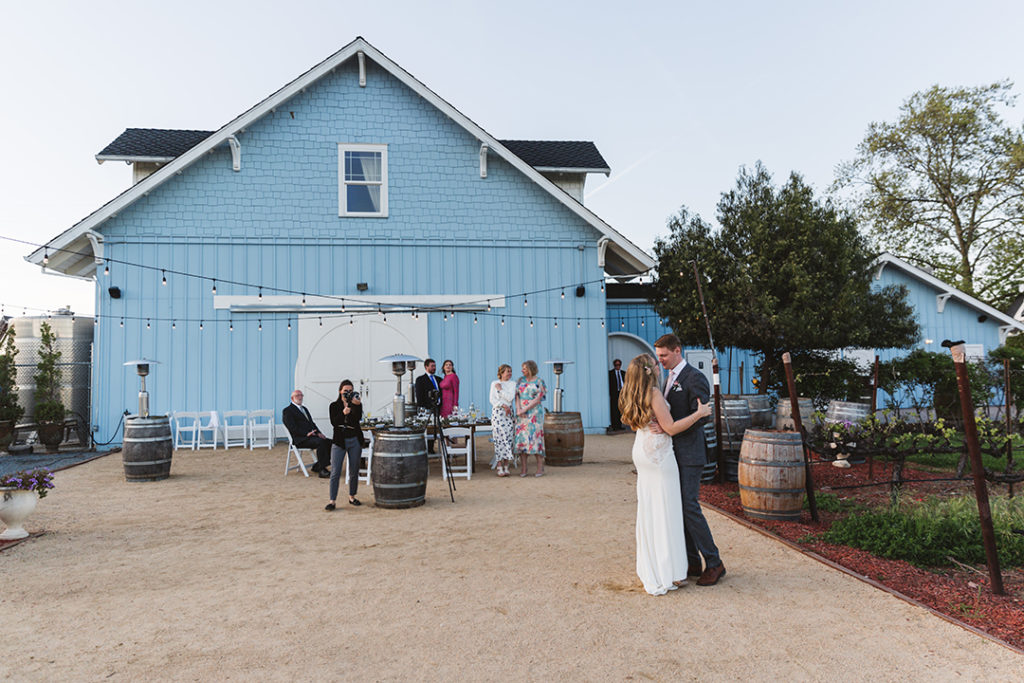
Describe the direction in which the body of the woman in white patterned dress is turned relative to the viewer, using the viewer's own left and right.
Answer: facing the viewer and to the right of the viewer

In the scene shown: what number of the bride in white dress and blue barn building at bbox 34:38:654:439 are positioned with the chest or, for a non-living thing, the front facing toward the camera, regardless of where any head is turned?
1

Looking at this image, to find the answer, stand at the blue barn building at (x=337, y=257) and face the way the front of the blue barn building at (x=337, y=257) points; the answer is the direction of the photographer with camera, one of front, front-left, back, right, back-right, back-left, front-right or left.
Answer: front

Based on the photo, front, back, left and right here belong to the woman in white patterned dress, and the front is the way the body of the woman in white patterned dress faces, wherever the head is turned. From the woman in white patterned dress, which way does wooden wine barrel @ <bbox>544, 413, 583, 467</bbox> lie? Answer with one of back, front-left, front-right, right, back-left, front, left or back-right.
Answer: left

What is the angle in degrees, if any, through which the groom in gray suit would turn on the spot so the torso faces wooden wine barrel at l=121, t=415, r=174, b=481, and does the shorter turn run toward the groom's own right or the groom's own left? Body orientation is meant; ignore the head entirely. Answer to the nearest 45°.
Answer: approximately 45° to the groom's own right

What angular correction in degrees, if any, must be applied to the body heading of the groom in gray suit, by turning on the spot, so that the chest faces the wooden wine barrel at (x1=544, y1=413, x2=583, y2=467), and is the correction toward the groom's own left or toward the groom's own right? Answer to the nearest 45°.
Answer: approximately 135° to the groom's own right

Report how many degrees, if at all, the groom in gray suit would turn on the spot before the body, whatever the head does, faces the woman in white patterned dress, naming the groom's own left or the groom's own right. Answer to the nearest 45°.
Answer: approximately 90° to the groom's own right

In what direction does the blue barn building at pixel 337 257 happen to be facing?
toward the camera

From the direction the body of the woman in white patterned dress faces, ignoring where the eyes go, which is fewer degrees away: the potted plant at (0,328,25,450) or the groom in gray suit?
the groom in gray suit

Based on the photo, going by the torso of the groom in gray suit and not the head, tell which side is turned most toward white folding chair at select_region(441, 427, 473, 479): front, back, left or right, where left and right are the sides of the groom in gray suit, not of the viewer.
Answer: right

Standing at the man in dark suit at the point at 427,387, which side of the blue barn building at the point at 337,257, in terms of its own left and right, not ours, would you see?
front

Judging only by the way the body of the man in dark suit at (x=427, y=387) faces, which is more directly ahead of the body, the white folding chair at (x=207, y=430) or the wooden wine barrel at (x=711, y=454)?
the wooden wine barrel

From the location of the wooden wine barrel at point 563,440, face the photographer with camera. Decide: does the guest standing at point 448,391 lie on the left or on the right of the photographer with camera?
right

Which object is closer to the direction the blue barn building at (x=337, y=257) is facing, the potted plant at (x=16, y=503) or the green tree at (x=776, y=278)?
the potted plant

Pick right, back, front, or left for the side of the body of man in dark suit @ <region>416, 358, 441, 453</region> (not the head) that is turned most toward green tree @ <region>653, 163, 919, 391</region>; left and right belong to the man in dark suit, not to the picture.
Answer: left

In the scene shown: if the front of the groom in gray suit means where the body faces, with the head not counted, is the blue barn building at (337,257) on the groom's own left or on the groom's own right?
on the groom's own right

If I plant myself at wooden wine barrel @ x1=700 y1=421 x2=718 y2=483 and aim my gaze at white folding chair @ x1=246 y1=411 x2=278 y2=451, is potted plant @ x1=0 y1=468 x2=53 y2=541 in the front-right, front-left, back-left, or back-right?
front-left

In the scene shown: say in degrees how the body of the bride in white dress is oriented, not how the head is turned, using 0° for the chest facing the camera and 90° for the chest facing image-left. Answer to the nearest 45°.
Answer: approximately 225°
